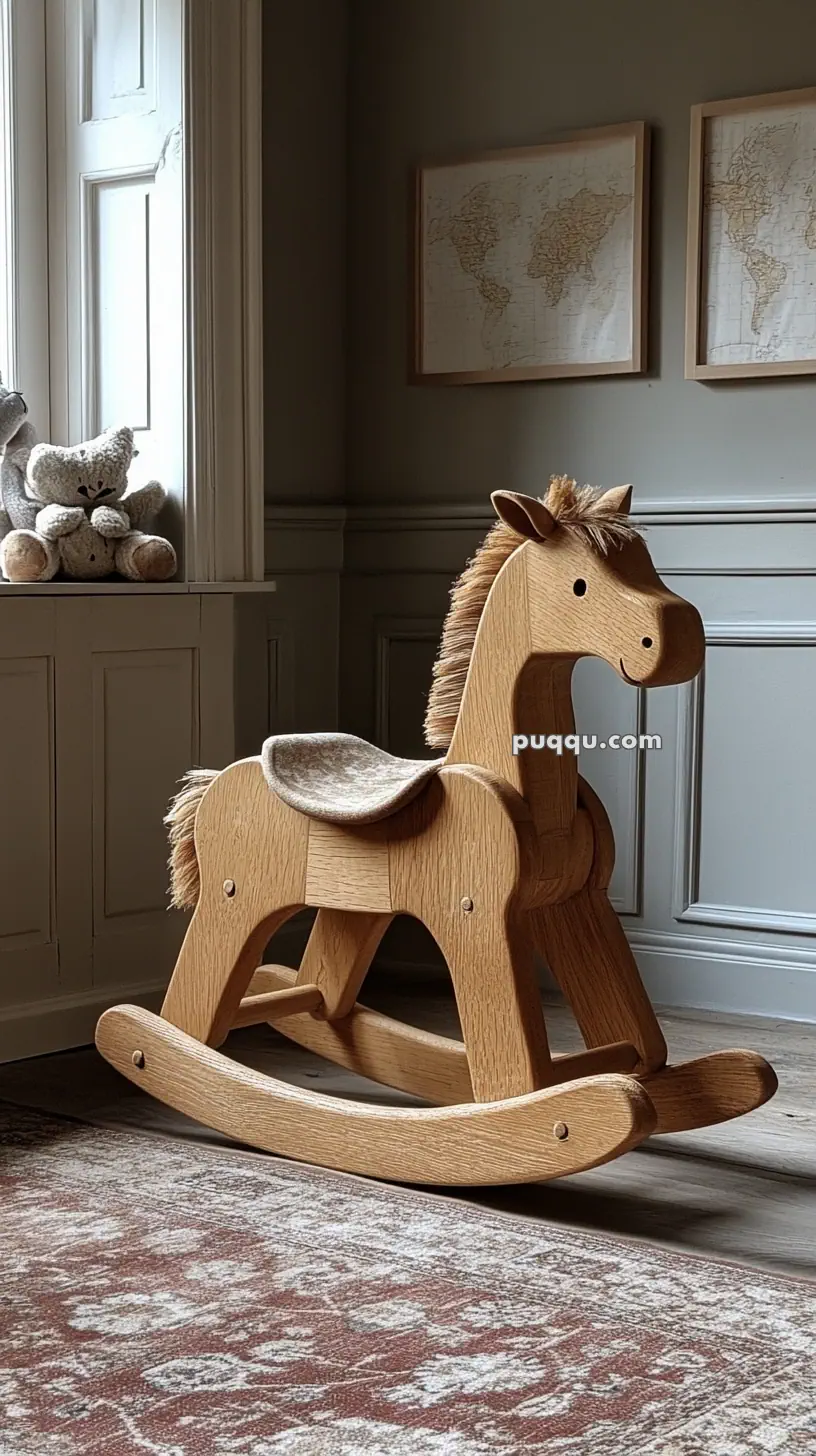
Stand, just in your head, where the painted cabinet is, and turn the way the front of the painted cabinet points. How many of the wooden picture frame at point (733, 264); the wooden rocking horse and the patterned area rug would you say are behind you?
0

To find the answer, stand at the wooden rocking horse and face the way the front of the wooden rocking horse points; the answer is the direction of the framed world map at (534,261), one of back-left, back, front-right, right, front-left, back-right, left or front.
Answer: back-left

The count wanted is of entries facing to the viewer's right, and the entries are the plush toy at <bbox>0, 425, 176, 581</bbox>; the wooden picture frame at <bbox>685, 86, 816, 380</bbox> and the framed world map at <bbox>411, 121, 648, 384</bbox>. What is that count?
0

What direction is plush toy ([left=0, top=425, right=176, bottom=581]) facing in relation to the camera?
toward the camera

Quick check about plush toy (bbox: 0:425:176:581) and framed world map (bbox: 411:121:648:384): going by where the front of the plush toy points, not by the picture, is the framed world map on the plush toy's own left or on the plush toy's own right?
on the plush toy's own left

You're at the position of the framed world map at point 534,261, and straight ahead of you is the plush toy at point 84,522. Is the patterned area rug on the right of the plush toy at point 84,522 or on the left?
left

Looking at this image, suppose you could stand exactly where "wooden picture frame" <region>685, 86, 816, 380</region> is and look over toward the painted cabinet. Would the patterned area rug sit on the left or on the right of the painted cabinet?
left

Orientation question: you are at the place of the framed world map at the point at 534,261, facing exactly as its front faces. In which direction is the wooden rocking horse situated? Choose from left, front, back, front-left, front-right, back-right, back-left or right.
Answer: front-left

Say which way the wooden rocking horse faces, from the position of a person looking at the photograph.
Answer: facing the viewer and to the right of the viewer

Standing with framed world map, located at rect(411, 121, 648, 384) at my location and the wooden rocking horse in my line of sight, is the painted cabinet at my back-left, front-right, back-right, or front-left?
front-right
